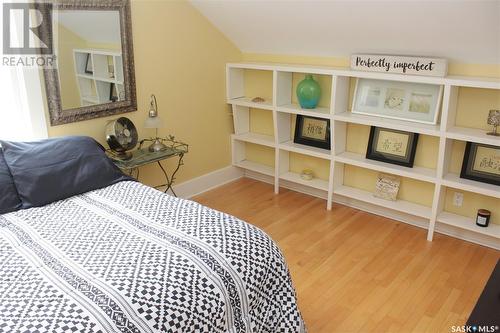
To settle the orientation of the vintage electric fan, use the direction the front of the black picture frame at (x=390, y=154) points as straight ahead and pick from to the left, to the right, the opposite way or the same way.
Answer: to the left

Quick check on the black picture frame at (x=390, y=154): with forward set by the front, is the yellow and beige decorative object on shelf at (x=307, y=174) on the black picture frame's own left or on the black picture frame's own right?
on the black picture frame's own right

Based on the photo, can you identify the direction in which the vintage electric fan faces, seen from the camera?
facing the viewer and to the right of the viewer

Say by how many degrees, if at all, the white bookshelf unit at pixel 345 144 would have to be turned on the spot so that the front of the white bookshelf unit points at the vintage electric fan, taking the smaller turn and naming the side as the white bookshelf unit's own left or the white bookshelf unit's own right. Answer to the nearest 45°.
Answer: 0° — it already faces it

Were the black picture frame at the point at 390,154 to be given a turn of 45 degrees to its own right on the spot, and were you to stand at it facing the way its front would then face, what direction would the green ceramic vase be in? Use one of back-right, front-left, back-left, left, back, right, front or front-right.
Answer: front-right

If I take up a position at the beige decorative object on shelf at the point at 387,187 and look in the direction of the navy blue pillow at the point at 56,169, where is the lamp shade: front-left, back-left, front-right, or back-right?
front-right

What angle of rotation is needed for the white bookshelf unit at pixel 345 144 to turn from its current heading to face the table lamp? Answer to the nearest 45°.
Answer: approximately 45° to its right

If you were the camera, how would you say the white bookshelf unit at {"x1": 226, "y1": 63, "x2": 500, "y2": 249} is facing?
facing the viewer and to the left of the viewer

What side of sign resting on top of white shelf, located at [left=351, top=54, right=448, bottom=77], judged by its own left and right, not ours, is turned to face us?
front

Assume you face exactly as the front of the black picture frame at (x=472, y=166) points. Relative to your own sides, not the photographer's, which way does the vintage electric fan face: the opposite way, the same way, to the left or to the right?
to the left

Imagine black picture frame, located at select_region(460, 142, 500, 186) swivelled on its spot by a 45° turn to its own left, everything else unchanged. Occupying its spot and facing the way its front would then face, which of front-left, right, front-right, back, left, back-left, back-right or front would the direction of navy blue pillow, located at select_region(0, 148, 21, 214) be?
right

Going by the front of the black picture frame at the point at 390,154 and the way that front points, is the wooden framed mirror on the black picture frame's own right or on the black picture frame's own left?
on the black picture frame's own right

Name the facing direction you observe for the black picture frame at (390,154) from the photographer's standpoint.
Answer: facing the viewer

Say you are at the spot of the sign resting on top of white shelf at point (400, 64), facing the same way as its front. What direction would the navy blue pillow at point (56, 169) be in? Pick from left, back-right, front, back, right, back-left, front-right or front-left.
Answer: front-right

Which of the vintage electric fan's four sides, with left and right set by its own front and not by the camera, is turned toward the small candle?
front

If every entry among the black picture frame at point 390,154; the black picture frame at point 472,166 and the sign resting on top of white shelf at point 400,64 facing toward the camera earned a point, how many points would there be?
3

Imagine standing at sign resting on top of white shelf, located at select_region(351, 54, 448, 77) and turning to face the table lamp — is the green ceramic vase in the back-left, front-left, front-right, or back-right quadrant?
front-right
